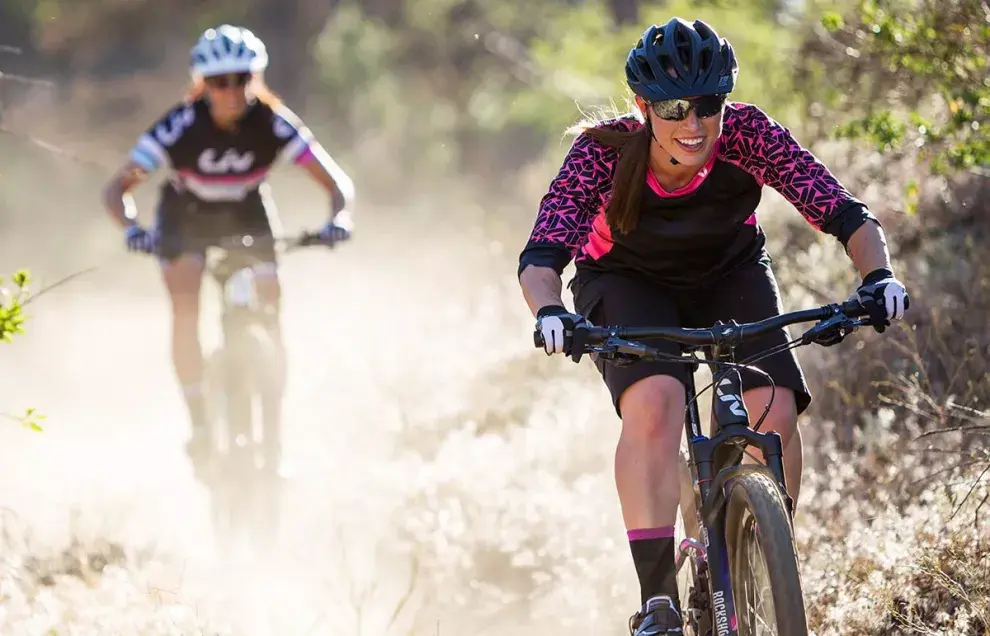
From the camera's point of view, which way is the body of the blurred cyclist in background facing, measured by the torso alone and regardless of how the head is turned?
toward the camera

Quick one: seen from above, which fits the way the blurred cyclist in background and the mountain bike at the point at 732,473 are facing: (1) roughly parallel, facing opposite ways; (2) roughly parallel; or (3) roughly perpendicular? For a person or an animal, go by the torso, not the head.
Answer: roughly parallel

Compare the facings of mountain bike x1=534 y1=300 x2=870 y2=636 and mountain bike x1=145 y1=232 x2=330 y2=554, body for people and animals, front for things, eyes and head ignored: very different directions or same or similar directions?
same or similar directions

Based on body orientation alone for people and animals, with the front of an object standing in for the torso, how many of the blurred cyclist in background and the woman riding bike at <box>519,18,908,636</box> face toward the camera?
2

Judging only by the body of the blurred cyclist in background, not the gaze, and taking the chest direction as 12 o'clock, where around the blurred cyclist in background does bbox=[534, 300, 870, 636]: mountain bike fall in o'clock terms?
The mountain bike is roughly at 11 o'clock from the blurred cyclist in background.

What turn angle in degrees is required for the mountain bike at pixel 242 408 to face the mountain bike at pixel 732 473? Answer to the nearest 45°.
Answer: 0° — it already faces it

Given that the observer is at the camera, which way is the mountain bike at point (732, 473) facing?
facing the viewer

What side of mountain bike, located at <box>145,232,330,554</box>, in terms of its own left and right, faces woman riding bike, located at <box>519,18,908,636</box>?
front

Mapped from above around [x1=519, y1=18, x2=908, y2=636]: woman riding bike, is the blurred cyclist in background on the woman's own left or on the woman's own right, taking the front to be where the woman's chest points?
on the woman's own right

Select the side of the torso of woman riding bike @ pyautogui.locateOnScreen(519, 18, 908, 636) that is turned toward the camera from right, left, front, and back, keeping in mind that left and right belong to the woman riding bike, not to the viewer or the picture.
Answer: front

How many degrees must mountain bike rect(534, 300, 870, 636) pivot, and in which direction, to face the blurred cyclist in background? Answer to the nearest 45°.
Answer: approximately 135° to its right
